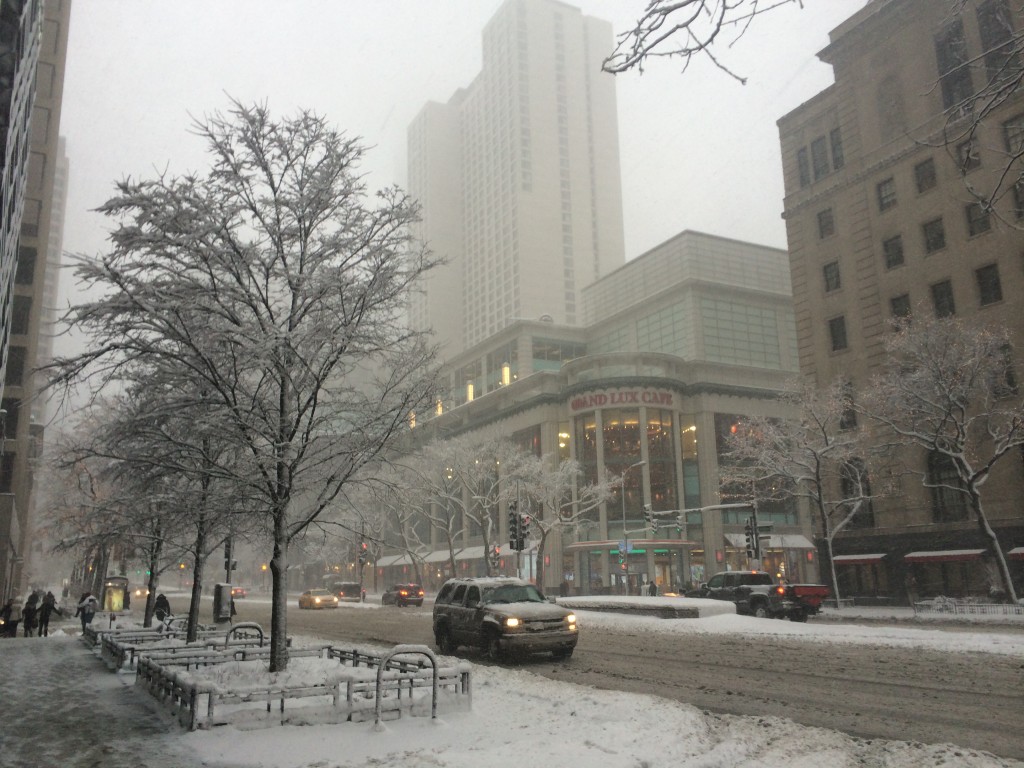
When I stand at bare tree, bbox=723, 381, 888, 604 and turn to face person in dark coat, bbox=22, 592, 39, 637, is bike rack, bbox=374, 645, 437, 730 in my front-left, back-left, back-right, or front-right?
front-left

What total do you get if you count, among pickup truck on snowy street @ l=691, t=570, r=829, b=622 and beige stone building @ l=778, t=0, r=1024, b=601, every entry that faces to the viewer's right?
0

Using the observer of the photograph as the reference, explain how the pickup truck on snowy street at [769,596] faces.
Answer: facing away from the viewer and to the left of the viewer

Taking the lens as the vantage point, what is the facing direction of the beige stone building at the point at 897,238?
facing the viewer and to the left of the viewer

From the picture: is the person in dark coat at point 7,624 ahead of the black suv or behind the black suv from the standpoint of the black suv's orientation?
behind

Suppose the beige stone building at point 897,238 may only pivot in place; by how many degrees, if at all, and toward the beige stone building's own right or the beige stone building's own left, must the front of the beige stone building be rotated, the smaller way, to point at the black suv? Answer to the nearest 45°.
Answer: approximately 45° to the beige stone building's own left

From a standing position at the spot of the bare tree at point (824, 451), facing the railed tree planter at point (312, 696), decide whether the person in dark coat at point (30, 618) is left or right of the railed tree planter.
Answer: right

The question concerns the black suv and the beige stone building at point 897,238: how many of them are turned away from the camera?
0

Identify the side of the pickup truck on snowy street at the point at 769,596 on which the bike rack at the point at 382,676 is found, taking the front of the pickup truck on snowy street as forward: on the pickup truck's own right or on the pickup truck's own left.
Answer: on the pickup truck's own left

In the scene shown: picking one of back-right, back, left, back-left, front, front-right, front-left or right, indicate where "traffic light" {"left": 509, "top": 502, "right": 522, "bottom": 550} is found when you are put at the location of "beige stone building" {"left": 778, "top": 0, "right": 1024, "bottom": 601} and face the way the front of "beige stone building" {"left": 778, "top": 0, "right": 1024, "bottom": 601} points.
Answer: front

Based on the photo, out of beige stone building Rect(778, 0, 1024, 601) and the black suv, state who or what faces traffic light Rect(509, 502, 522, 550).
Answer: the beige stone building
